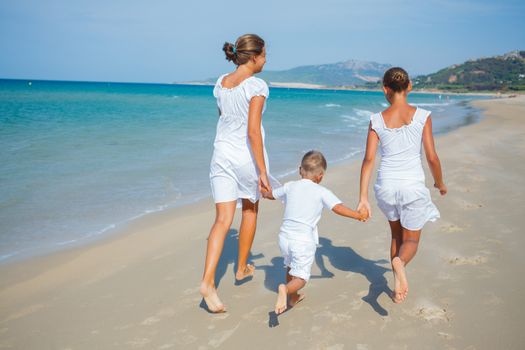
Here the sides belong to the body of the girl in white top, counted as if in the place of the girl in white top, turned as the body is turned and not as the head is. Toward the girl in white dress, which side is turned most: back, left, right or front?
left

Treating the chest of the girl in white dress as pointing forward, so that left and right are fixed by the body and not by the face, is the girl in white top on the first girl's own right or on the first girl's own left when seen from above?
on the first girl's own right

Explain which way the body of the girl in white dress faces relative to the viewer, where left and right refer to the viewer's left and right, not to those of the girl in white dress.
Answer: facing away from the viewer and to the right of the viewer

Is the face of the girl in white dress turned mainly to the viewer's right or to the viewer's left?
to the viewer's right

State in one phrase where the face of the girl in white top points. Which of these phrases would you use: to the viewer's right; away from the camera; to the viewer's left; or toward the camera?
away from the camera

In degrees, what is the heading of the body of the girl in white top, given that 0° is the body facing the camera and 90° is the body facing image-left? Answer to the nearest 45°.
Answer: approximately 180°
